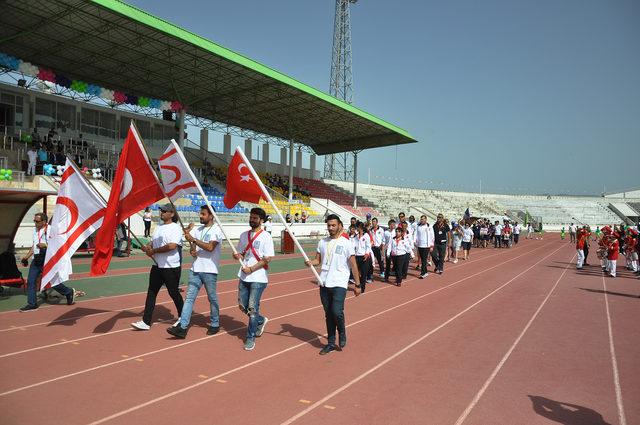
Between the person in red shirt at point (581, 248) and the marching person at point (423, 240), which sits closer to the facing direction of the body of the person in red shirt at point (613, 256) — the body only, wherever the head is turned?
the marching person

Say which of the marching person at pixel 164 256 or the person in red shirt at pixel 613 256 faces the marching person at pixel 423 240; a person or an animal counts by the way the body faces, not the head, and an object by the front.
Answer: the person in red shirt

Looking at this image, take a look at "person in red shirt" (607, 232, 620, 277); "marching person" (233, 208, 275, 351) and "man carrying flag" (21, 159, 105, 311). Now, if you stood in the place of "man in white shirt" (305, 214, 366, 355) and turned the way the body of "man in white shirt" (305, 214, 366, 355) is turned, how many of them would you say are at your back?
1

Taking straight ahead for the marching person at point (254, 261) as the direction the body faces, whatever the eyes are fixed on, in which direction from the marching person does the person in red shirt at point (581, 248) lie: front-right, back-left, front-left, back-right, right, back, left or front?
back

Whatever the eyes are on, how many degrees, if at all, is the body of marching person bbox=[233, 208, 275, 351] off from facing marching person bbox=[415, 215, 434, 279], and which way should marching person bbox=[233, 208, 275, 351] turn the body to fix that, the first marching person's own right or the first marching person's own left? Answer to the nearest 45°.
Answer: approximately 180°

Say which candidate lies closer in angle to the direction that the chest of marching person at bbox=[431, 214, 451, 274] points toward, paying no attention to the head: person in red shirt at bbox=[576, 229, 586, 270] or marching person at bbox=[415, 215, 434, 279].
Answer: the marching person

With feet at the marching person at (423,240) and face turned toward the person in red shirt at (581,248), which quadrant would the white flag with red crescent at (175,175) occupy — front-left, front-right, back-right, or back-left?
back-right
